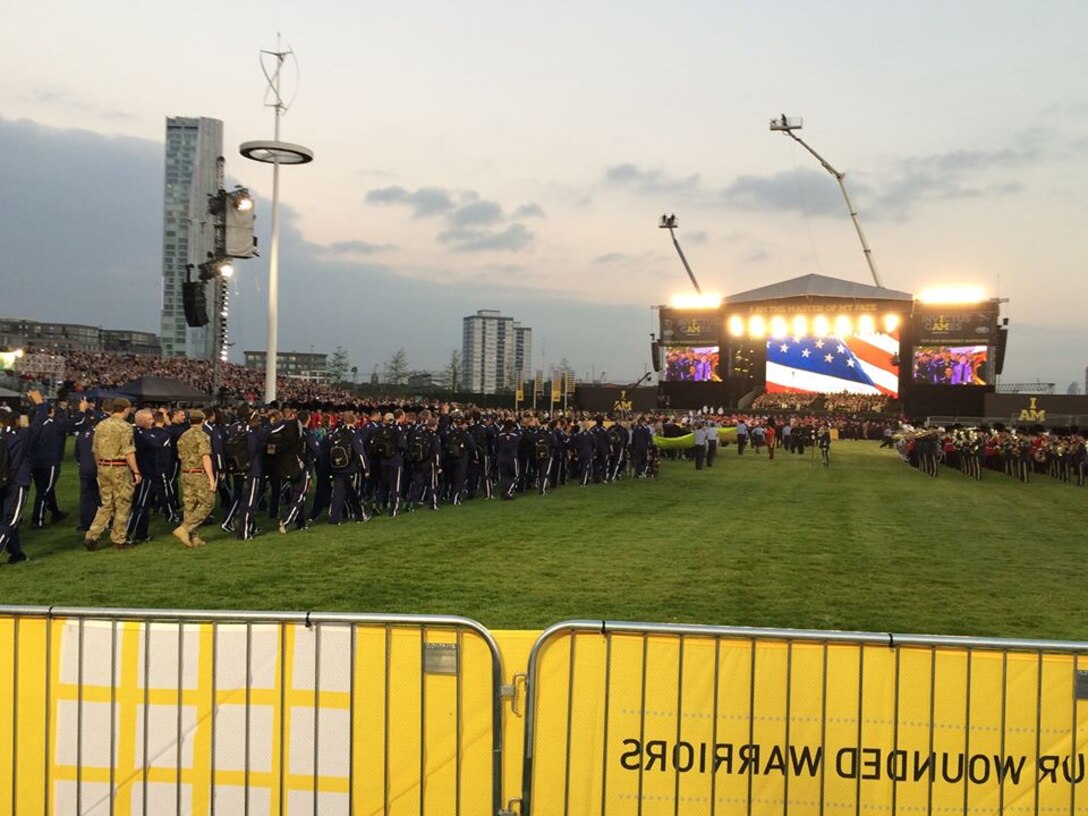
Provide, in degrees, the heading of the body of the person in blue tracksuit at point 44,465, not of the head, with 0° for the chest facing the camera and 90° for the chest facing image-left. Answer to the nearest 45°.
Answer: approximately 270°

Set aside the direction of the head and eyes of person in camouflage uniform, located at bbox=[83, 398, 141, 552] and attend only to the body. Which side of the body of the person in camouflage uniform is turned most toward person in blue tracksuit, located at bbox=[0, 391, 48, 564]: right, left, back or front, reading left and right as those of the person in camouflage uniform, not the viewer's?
back

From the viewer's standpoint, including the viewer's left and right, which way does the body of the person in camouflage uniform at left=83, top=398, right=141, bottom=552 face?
facing away from the viewer and to the right of the viewer

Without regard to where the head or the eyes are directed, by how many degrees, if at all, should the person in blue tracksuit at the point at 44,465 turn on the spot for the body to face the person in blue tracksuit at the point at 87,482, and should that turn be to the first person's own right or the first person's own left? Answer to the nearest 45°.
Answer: approximately 90° to the first person's own right

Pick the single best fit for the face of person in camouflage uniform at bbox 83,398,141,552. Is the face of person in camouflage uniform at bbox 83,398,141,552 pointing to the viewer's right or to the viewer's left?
to the viewer's right

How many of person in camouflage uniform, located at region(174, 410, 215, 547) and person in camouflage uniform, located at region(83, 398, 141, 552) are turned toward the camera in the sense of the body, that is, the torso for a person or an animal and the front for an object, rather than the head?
0

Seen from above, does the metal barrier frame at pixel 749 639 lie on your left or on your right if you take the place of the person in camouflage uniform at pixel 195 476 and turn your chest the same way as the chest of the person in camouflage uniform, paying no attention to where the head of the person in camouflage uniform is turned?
on your right

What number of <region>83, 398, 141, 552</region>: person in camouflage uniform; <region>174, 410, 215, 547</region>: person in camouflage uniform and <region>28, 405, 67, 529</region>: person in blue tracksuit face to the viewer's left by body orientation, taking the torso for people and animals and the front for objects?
0

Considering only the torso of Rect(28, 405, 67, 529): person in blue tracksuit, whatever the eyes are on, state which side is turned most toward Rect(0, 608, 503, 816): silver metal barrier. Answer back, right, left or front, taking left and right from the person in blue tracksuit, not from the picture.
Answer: right

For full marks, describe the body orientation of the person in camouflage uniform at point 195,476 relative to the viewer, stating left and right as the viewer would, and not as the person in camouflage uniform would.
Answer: facing away from the viewer and to the right of the viewer
